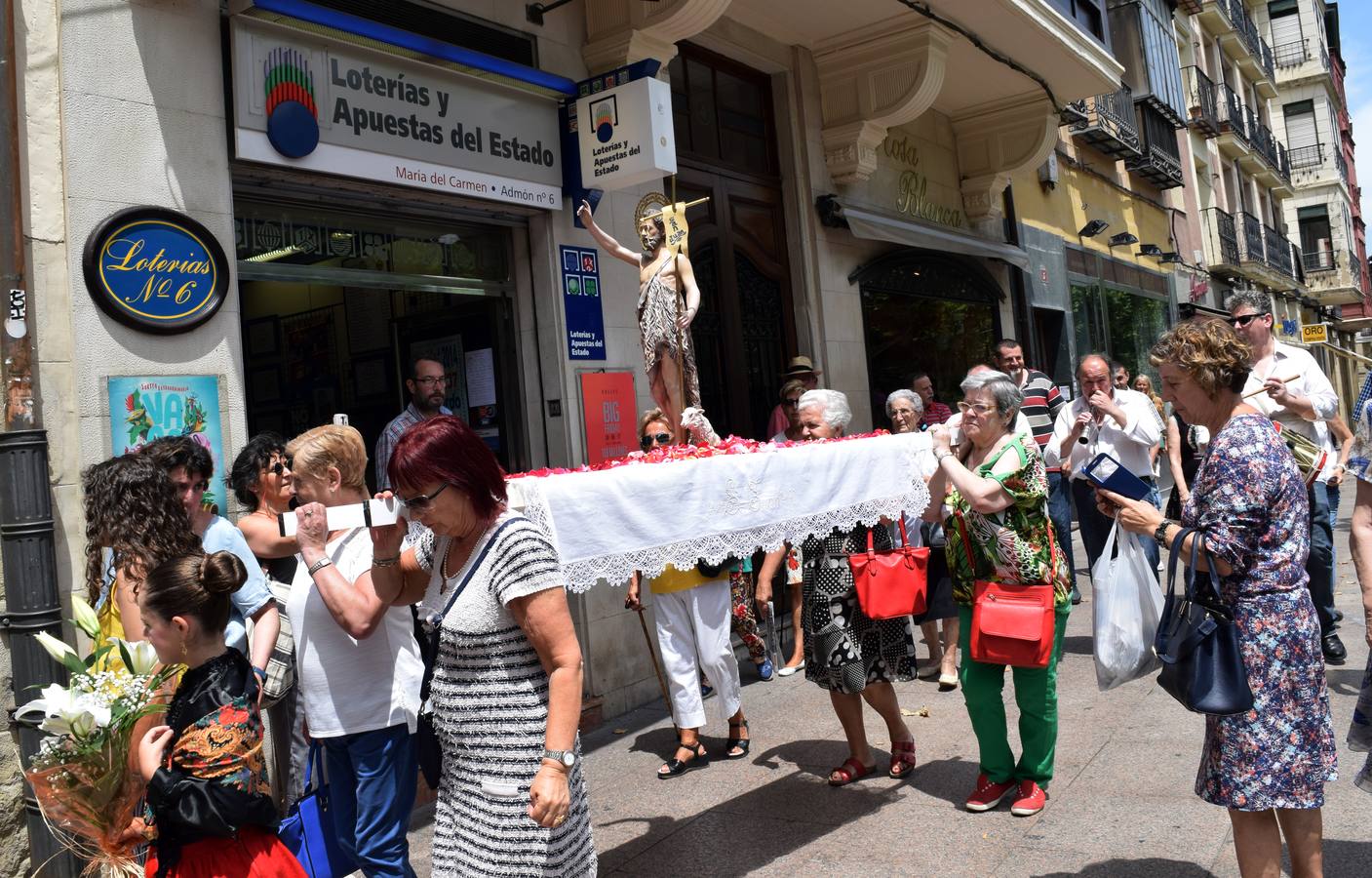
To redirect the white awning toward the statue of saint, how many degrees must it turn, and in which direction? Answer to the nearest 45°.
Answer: approximately 45° to its right

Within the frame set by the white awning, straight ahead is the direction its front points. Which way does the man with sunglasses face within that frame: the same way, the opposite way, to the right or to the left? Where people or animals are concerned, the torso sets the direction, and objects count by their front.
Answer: to the right

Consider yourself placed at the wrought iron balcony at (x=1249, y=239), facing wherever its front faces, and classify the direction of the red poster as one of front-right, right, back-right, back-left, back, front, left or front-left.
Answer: front-right

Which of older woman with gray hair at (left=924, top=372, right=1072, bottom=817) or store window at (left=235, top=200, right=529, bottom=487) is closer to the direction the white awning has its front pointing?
the older woman with gray hair

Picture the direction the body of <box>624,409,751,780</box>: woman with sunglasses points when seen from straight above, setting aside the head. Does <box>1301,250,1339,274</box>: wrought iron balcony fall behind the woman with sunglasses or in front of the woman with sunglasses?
behind

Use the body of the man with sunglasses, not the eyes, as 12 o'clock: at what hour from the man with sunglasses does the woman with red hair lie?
The woman with red hair is roughly at 11 o'clock from the man with sunglasses.

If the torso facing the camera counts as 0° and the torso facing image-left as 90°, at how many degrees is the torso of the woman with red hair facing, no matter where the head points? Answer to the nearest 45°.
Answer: approximately 45°

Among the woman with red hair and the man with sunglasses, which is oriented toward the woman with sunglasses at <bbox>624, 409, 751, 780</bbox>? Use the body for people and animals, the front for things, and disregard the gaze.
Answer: the man with sunglasses

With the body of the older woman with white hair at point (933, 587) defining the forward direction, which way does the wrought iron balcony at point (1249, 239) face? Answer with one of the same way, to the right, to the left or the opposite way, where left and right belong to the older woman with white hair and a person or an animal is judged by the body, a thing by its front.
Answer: to the left

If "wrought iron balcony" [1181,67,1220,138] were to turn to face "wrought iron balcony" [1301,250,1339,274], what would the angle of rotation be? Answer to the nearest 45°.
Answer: approximately 135° to its left

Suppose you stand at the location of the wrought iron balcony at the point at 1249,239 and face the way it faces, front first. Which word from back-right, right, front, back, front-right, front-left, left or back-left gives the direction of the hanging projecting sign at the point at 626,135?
front-right

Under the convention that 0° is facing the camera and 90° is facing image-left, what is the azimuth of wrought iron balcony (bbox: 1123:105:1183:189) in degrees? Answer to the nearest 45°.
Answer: approximately 315°

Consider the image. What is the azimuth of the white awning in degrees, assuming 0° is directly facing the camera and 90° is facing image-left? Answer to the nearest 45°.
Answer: approximately 315°

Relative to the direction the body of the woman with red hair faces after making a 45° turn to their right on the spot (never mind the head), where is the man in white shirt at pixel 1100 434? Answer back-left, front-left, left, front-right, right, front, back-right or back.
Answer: back-right
